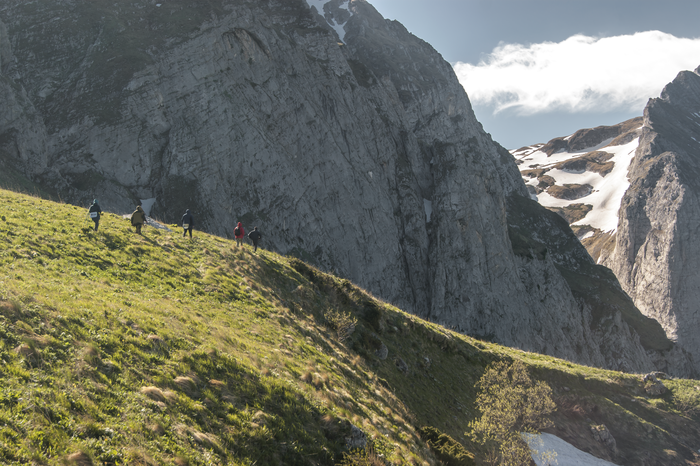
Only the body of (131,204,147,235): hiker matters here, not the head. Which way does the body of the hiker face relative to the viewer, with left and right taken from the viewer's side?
facing away from the viewer
